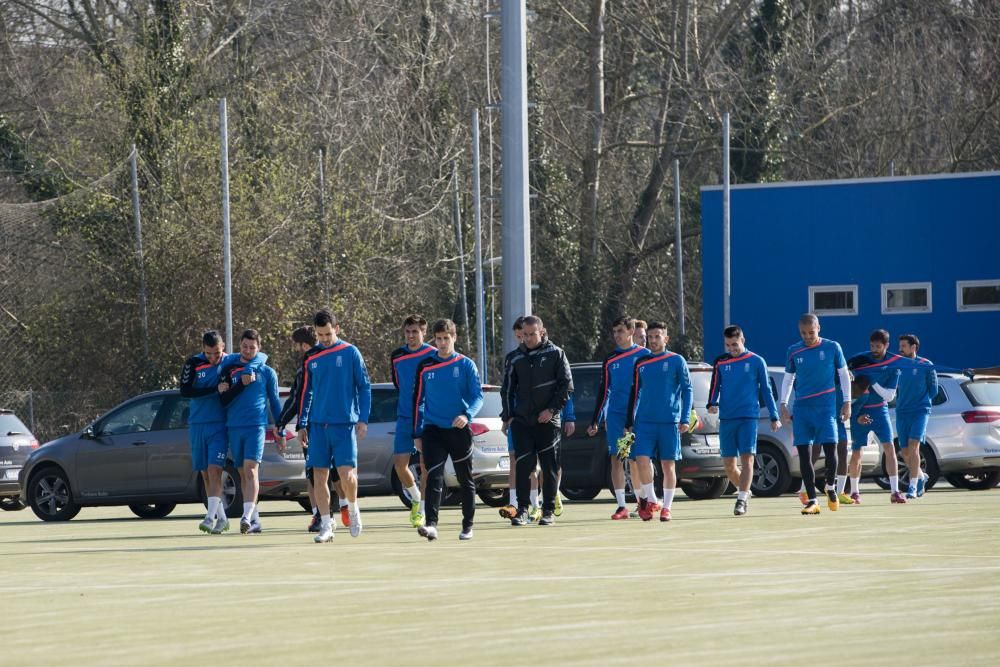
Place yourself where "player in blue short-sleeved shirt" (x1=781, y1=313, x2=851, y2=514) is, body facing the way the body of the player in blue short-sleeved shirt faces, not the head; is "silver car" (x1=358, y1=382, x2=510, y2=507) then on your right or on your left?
on your right

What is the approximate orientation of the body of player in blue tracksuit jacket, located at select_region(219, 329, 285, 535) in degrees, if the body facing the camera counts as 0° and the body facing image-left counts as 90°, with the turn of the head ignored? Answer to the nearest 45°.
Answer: approximately 0°

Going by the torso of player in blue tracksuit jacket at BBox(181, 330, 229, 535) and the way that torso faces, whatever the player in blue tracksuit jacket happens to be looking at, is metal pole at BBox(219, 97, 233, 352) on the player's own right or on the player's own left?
on the player's own left

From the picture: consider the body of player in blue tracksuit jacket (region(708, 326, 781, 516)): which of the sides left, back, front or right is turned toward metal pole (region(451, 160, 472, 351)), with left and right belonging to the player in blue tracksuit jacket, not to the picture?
back

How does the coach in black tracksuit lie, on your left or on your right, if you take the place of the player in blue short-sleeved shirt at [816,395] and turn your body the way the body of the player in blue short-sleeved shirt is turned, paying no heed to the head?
on your right

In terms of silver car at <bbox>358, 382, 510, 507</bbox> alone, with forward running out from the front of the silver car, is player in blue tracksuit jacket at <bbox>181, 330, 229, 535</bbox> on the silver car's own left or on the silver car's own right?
on the silver car's own left

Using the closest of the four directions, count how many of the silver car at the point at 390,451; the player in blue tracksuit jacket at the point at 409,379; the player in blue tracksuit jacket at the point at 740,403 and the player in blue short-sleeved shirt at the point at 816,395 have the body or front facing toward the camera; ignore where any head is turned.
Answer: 3

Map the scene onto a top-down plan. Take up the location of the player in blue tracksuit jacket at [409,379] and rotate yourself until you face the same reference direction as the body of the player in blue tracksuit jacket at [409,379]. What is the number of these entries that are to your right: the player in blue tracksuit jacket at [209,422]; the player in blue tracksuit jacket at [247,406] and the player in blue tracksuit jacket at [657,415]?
2

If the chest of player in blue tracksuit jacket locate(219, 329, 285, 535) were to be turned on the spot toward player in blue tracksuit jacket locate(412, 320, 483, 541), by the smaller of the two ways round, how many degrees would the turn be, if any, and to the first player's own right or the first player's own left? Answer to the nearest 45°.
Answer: approximately 45° to the first player's own left
